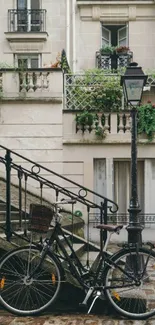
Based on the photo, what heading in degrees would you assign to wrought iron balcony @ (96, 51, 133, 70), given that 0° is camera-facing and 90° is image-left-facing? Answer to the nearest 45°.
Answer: approximately 0°

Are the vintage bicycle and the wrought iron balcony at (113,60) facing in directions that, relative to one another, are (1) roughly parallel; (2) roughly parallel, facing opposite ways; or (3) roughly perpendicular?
roughly perpendicular

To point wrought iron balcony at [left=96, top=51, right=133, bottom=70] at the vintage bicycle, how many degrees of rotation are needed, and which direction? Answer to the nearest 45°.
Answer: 0° — it already faces it

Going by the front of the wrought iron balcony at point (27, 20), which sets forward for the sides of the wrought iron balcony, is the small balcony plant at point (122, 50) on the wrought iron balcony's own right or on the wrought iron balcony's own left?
on the wrought iron balcony's own left

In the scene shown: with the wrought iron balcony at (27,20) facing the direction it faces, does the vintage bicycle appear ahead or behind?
ahead

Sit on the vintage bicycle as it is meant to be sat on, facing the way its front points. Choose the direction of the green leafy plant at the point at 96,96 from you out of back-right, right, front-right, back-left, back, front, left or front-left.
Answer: right

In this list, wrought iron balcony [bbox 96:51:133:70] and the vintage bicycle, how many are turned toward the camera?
1

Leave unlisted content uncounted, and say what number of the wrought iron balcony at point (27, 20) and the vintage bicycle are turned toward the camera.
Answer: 1

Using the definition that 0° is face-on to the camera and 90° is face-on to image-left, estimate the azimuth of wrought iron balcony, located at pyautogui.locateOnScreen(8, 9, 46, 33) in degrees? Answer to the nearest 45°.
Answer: approximately 0°
